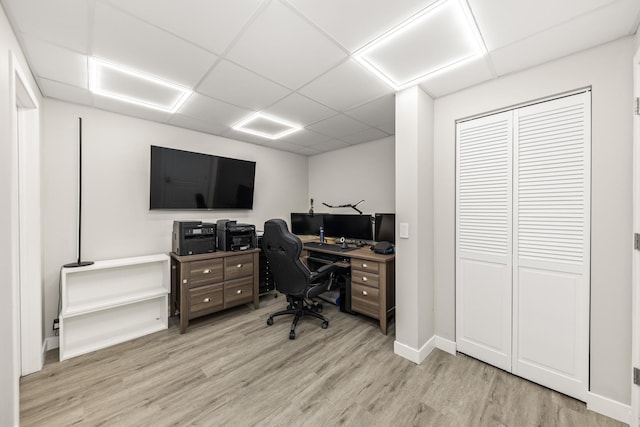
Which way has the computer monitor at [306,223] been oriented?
toward the camera

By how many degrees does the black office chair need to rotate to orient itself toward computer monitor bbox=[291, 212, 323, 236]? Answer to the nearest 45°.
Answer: approximately 45° to its left

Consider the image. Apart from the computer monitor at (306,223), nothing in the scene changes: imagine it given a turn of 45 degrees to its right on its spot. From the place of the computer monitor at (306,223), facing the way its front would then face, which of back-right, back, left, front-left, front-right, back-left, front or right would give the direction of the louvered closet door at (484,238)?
left

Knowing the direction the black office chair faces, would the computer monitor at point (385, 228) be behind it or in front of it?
in front

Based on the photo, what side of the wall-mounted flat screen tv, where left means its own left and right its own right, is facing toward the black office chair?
front

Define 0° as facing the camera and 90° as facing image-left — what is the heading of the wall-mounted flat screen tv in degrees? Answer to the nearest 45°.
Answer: approximately 315°

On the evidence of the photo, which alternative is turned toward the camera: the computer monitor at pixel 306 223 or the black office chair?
the computer monitor

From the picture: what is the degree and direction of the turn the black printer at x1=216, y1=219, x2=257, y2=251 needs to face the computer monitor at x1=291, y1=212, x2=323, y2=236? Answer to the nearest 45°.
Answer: approximately 90° to its left

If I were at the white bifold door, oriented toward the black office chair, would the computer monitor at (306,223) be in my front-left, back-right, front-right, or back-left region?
front-right

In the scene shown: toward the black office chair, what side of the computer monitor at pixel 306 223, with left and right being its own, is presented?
front

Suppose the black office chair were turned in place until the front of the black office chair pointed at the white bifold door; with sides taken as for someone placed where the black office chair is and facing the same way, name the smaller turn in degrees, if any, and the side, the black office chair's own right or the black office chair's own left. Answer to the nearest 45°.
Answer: approximately 90° to the black office chair's own right

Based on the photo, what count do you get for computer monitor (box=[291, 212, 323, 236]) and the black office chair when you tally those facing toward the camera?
1

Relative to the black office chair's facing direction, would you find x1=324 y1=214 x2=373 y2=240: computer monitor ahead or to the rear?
ahead
